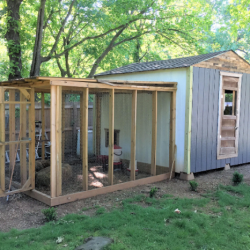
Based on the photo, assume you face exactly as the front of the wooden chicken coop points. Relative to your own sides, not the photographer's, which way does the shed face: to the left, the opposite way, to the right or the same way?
to the left

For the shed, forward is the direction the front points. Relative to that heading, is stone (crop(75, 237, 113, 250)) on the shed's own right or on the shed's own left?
on the shed's own right

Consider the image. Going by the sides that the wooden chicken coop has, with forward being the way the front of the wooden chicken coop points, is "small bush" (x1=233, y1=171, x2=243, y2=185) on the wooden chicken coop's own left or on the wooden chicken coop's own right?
on the wooden chicken coop's own left

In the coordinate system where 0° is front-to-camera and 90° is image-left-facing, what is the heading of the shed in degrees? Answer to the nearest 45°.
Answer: approximately 315°
